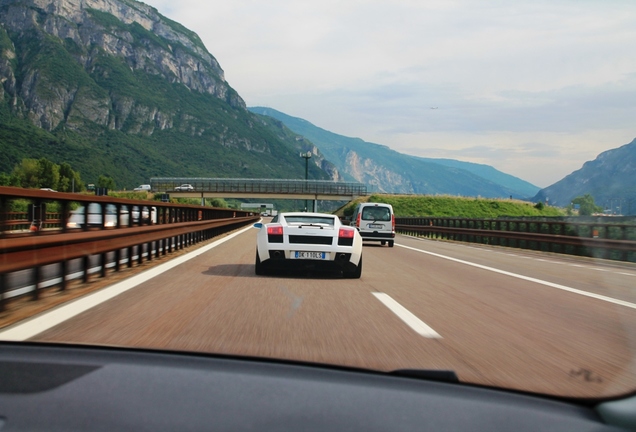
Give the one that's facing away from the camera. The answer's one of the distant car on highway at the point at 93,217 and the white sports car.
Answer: the white sports car

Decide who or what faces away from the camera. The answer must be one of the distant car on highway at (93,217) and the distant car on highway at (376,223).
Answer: the distant car on highway at (376,223)

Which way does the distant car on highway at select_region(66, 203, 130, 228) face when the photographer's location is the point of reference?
facing the viewer and to the left of the viewer

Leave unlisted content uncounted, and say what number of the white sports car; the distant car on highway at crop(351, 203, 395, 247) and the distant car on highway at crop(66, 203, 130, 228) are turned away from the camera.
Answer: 2

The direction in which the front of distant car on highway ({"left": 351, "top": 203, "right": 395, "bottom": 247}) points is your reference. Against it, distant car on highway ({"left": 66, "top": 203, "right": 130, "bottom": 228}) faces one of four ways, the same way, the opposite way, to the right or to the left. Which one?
the opposite way

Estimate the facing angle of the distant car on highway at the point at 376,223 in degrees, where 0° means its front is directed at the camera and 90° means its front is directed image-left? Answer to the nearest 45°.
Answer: approximately 180°

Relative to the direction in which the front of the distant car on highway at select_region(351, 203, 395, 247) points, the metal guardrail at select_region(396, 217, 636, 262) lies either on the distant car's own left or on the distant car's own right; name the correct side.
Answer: on the distant car's own right

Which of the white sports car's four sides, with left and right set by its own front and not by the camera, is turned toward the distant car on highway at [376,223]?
front

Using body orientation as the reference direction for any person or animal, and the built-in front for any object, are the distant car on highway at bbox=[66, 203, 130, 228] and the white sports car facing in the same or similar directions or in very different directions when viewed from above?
very different directions

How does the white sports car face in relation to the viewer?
away from the camera

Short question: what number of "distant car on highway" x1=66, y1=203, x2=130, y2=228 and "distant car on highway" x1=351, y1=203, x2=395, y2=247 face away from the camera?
1
